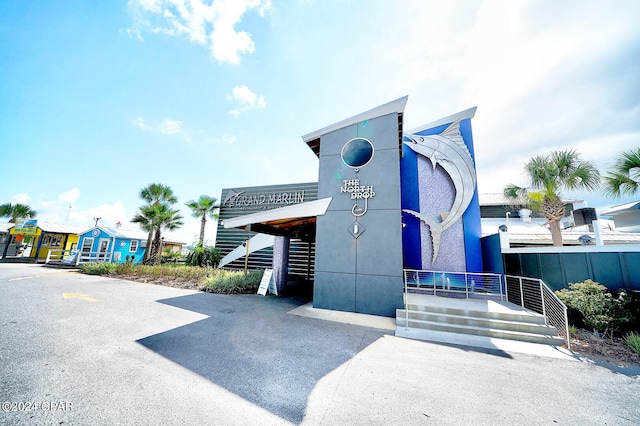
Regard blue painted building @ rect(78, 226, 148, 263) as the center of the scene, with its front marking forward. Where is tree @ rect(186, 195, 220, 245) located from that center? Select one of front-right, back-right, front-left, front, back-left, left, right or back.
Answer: left

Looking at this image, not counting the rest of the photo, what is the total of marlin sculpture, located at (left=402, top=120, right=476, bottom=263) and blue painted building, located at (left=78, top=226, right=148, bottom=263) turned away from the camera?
0

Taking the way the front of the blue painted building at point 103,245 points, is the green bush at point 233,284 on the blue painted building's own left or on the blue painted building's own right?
on the blue painted building's own left

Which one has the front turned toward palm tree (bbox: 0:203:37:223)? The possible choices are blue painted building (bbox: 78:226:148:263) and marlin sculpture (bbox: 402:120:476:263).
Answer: the marlin sculpture

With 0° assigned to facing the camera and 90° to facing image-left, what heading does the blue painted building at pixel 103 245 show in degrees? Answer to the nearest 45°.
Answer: approximately 45°

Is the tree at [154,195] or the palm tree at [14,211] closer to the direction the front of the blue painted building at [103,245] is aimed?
the tree

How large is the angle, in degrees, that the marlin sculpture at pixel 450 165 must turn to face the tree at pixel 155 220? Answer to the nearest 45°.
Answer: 0° — it already faces it

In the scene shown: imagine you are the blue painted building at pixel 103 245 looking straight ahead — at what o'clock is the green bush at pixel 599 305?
The green bush is roughly at 10 o'clock from the blue painted building.

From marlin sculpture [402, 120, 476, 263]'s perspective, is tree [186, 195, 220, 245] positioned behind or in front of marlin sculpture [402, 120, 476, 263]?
in front

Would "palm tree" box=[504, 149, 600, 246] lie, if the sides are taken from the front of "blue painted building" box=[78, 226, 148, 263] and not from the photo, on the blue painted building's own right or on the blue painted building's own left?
on the blue painted building's own left

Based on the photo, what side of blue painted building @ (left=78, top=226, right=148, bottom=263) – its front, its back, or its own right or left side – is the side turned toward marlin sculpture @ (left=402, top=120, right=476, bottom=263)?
left

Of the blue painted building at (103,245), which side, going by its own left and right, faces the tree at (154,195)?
left

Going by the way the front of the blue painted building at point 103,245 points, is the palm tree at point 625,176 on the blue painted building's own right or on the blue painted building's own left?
on the blue painted building's own left

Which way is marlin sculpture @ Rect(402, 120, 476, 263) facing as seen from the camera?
to the viewer's left
